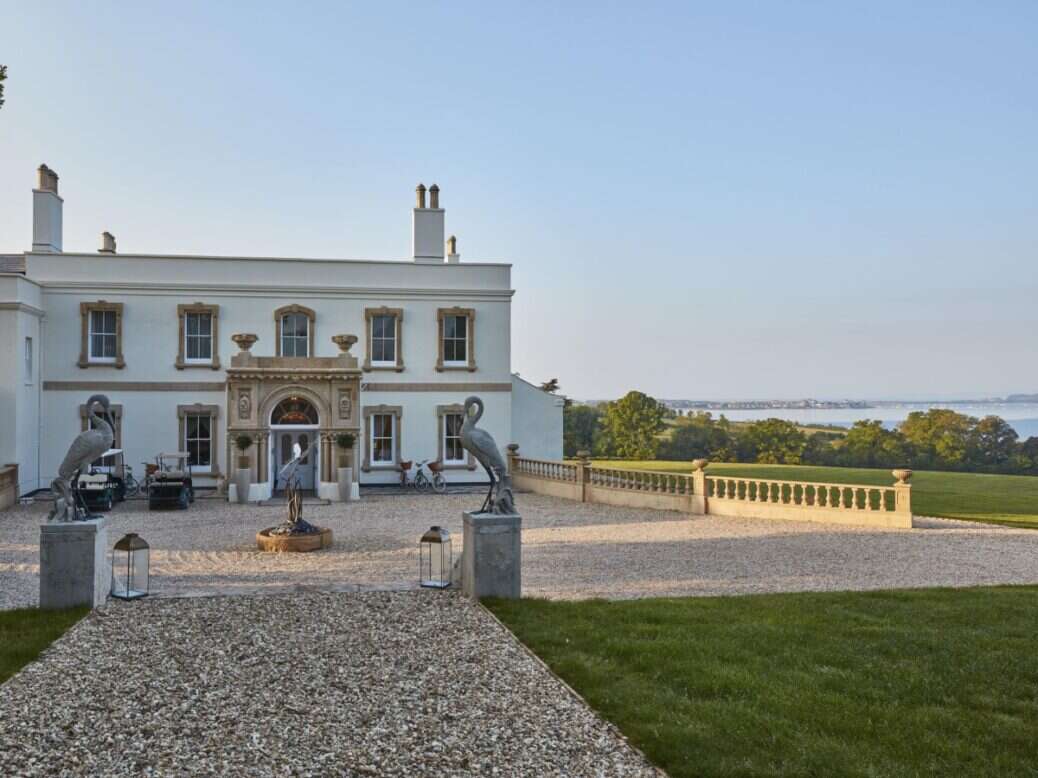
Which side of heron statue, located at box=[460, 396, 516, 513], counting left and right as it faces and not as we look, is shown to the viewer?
left

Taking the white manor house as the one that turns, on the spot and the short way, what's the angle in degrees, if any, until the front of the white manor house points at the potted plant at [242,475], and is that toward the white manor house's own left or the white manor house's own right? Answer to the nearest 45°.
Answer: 0° — it already faces it

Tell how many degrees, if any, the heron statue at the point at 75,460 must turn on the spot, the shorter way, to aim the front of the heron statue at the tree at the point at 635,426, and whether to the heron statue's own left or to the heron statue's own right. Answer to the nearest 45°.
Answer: approximately 45° to the heron statue's own left

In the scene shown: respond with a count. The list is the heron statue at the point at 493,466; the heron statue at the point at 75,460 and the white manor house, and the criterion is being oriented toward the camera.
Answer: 1

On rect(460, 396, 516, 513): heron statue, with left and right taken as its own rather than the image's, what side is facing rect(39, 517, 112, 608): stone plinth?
front

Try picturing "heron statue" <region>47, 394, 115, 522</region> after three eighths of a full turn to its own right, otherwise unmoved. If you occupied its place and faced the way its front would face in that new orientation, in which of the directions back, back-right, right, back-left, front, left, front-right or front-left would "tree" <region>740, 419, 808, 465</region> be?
back

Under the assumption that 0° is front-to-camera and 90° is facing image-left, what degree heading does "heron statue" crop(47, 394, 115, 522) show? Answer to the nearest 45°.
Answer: approximately 270°

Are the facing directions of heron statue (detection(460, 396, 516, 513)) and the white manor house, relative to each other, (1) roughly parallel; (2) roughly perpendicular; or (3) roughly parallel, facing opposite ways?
roughly perpendicular

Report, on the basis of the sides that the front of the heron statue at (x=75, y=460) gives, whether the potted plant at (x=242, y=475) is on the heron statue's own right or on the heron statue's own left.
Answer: on the heron statue's own left

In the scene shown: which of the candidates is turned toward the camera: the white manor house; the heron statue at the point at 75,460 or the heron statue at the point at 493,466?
the white manor house

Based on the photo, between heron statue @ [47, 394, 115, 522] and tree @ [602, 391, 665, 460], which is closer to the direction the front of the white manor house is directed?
the heron statue
